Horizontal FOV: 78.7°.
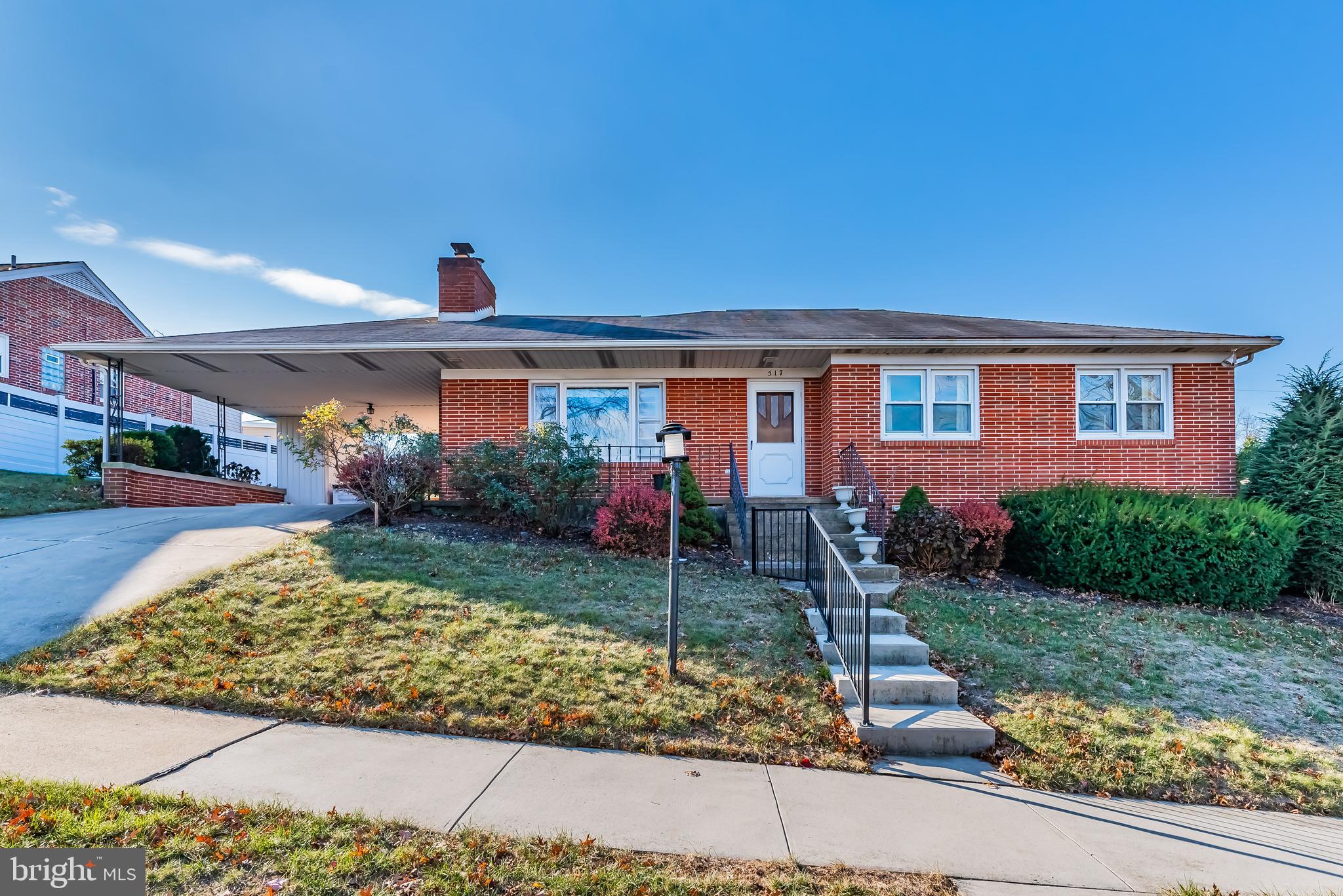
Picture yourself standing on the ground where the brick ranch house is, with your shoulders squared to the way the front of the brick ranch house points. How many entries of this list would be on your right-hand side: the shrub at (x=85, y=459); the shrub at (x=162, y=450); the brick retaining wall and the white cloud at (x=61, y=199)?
4

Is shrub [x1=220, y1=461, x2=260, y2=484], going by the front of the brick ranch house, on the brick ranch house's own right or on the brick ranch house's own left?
on the brick ranch house's own right

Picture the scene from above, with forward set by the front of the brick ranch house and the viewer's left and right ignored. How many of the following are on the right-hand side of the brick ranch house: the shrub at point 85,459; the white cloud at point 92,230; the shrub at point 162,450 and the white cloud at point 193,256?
4

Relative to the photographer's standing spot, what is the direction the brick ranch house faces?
facing the viewer

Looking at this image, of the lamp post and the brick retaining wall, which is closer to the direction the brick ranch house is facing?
the lamp post

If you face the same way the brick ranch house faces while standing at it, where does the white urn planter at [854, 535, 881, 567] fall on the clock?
The white urn planter is roughly at 12 o'clock from the brick ranch house.

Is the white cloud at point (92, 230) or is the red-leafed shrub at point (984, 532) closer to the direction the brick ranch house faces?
the red-leafed shrub

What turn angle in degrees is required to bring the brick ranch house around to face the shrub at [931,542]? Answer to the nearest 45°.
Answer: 0° — it already faces it

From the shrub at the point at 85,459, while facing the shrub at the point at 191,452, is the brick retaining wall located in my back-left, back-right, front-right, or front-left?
front-right

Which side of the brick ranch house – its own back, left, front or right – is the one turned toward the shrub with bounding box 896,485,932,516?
front

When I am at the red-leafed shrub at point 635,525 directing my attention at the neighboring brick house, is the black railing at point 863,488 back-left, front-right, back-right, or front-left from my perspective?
back-right

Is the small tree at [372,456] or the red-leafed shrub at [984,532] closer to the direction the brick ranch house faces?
the red-leafed shrub

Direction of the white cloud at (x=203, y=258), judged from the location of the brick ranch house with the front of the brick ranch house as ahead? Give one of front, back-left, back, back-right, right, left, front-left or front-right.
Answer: right
